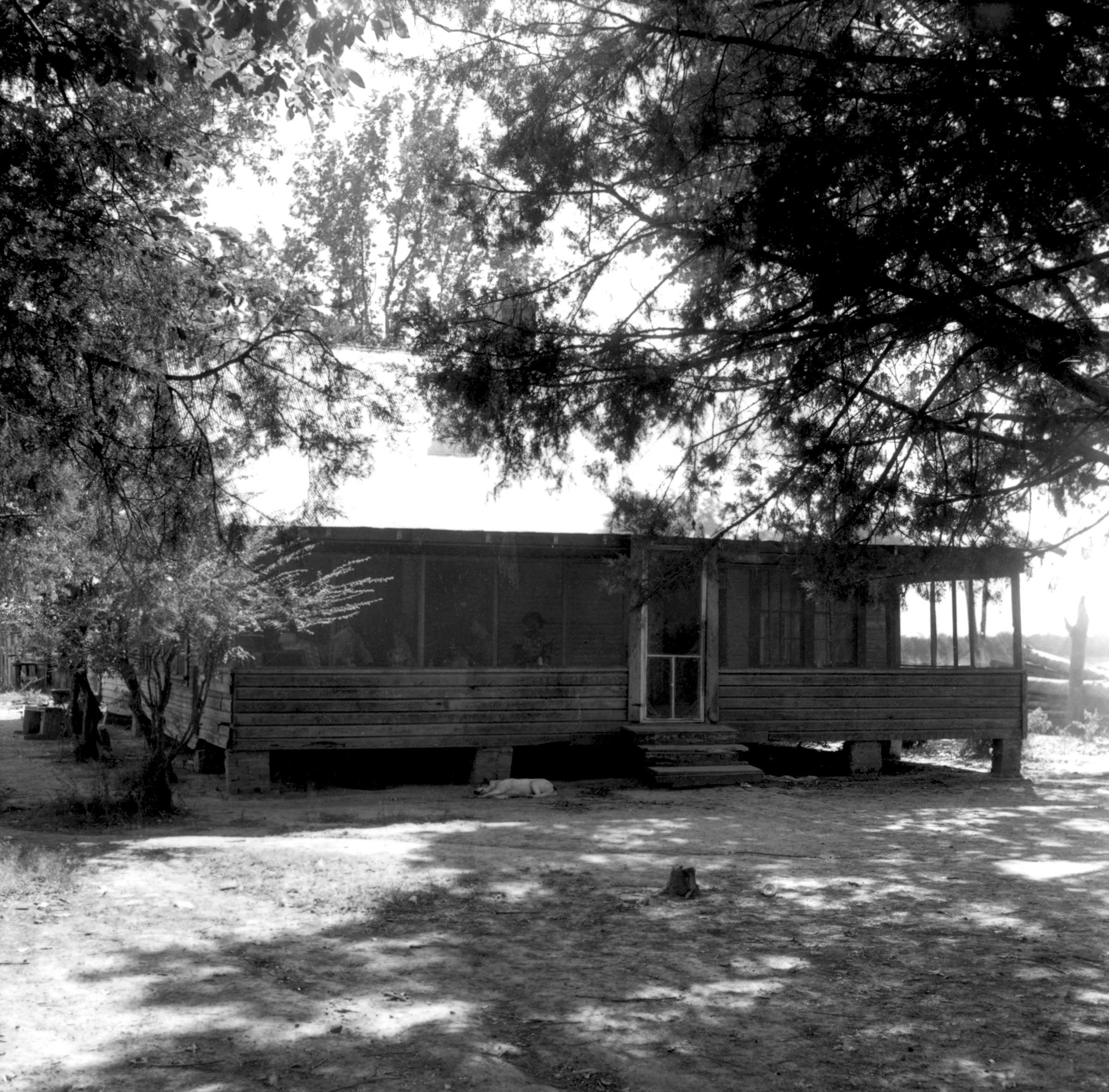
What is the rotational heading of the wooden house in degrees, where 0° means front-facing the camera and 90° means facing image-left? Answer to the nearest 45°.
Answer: approximately 0°

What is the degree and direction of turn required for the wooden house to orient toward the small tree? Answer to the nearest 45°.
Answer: approximately 45° to its right

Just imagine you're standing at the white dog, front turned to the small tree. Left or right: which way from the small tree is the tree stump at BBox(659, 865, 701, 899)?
left

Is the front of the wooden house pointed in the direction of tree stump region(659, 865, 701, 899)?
yes
